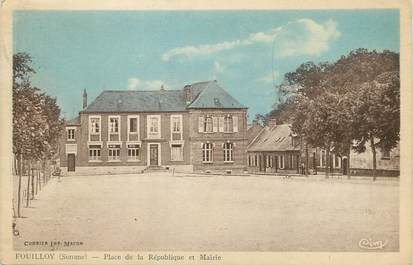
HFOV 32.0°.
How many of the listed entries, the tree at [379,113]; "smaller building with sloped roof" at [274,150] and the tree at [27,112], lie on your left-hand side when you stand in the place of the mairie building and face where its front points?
2

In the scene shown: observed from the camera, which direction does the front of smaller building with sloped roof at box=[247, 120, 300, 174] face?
facing the viewer

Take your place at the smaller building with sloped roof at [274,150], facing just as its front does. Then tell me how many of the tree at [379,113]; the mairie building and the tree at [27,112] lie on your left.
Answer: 1

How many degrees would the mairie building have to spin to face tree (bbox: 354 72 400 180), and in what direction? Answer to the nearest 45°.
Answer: approximately 90° to its left

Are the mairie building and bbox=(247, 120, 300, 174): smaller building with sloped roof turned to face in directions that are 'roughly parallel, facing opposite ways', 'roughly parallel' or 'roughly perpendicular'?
roughly parallel

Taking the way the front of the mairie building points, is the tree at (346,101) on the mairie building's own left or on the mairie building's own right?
on the mairie building's own left

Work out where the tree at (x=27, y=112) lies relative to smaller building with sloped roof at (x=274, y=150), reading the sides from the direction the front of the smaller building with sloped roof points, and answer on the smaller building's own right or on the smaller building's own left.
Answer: on the smaller building's own right

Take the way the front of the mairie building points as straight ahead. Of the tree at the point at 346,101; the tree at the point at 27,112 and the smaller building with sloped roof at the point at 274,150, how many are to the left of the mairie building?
2

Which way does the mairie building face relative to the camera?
toward the camera
